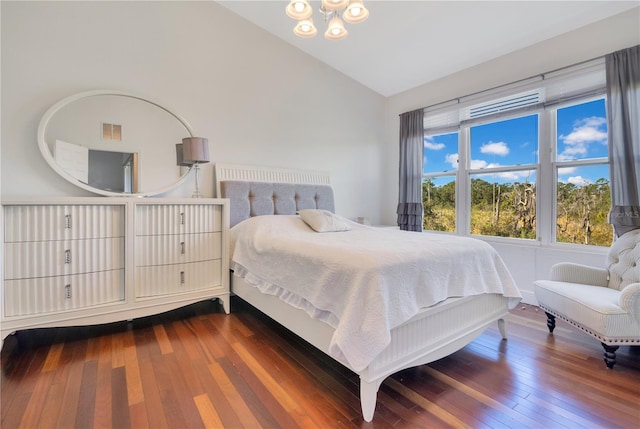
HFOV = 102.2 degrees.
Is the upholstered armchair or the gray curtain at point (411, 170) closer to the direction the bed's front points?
the upholstered armchair

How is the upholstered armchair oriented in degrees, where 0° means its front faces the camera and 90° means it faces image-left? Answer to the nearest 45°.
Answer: approximately 45°

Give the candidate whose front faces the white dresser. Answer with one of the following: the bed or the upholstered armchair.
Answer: the upholstered armchair

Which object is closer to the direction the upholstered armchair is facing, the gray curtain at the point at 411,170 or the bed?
the bed

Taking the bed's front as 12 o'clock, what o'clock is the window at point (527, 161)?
The window is roughly at 9 o'clock from the bed.

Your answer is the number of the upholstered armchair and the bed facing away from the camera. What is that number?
0

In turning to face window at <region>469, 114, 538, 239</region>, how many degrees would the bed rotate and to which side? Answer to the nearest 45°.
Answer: approximately 90° to its left

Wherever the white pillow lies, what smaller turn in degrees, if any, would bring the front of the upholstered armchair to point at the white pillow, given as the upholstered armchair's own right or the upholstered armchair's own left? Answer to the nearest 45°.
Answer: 0° — it already faces it

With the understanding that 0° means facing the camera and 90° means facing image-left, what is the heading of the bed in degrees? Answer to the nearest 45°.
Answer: approximately 315°

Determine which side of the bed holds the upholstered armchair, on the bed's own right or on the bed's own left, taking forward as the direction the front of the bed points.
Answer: on the bed's own left

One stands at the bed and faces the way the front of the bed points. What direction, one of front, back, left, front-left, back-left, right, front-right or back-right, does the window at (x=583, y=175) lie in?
left

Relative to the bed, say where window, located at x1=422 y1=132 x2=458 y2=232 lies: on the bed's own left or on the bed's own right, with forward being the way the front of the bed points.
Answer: on the bed's own left
